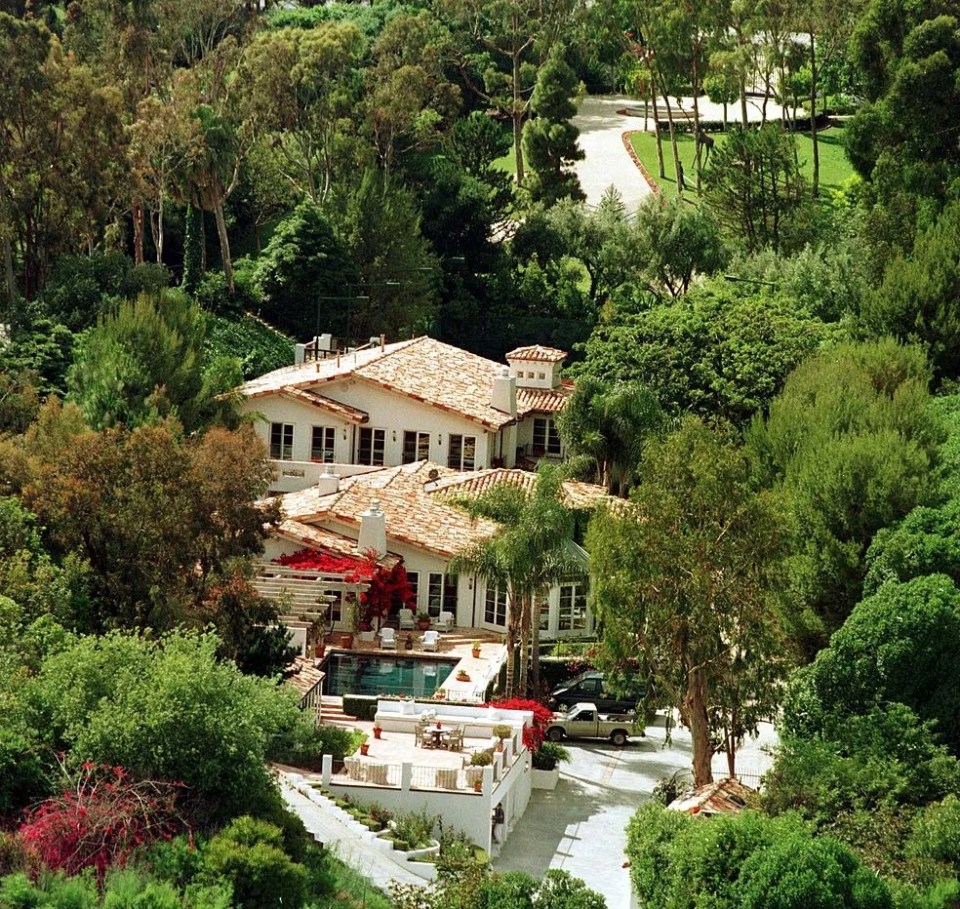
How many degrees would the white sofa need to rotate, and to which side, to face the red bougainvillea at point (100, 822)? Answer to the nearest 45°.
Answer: approximately 45° to its right

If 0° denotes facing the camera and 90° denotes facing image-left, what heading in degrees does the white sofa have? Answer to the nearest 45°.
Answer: approximately 0°

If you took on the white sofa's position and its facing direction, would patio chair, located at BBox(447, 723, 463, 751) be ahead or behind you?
ahead

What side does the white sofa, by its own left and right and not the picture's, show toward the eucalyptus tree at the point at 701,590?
left

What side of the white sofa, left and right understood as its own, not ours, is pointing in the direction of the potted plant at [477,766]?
front

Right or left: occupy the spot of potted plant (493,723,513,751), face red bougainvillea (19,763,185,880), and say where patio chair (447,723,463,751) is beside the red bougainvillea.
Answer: right

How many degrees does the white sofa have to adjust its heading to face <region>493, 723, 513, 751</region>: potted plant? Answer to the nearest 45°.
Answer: approximately 45° to its left
